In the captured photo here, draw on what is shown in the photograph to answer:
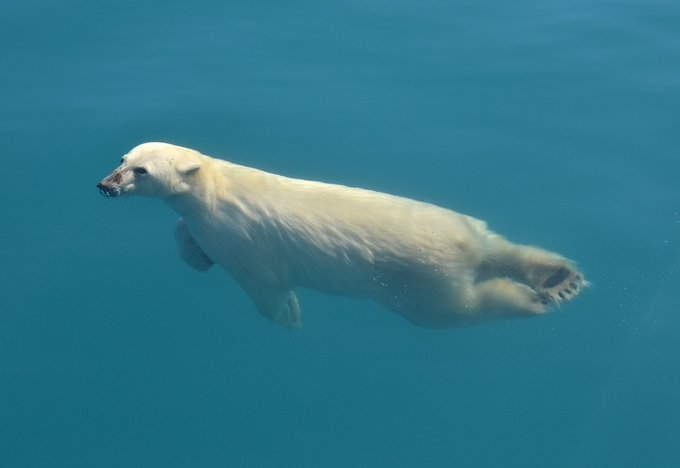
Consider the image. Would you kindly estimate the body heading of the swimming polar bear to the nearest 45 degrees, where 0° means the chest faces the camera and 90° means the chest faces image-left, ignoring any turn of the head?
approximately 90°
